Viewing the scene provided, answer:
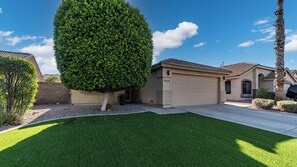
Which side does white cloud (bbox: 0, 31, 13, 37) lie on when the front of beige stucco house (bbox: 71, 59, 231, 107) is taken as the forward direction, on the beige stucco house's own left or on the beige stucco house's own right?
on the beige stucco house's own right

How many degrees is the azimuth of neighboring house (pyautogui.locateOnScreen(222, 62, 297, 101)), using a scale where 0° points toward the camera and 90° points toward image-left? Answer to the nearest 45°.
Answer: approximately 315°

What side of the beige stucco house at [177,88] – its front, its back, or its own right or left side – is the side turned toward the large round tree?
right

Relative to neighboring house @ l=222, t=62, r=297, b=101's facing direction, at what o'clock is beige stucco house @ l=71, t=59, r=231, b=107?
The beige stucco house is roughly at 2 o'clock from the neighboring house.

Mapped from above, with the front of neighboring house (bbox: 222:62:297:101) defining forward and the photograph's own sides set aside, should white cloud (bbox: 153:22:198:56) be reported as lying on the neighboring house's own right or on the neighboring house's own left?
on the neighboring house's own right

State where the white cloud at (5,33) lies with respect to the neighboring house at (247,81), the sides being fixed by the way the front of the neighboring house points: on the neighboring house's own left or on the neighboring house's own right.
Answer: on the neighboring house's own right

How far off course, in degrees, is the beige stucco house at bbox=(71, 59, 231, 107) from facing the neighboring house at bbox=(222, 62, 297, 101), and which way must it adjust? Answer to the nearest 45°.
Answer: approximately 90° to its left

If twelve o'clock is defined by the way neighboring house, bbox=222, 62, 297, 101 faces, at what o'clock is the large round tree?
The large round tree is roughly at 2 o'clock from the neighboring house.

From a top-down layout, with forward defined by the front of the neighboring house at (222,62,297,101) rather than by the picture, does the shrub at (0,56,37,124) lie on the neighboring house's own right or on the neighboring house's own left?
on the neighboring house's own right

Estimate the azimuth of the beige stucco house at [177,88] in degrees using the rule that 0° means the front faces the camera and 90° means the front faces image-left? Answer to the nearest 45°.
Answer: approximately 315°

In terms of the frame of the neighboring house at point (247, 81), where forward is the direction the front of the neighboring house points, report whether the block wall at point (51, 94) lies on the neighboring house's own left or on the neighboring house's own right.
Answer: on the neighboring house's own right

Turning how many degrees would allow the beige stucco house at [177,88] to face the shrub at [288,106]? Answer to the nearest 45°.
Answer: approximately 45° to its left
